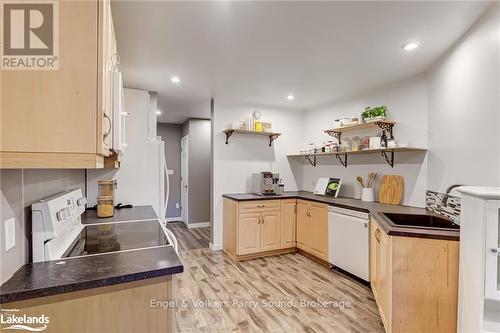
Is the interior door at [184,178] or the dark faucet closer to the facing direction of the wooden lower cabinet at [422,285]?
the interior door

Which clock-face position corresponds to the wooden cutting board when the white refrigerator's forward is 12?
The wooden cutting board is roughly at 1 o'clock from the white refrigerator.

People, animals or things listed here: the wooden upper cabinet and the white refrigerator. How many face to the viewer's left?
0

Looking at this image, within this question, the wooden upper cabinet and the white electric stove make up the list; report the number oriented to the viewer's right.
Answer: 2

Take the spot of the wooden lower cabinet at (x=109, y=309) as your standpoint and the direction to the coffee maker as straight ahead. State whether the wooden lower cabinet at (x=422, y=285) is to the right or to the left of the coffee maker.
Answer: right

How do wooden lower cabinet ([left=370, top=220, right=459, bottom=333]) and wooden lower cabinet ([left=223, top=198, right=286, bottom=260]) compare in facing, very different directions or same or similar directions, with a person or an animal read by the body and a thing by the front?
very different directions

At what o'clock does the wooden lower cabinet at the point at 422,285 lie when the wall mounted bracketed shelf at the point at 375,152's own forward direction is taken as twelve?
The wooden lower cabinet is roughly at 10 o'clock from the wall mounted bracketed shelf.

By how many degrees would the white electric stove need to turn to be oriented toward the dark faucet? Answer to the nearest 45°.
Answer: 0° — it already faces it

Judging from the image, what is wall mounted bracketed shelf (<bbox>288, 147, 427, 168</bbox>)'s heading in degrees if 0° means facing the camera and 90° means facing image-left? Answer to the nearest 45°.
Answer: approximately 45°

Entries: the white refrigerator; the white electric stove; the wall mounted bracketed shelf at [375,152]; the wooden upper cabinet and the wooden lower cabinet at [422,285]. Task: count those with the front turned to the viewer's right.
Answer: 3

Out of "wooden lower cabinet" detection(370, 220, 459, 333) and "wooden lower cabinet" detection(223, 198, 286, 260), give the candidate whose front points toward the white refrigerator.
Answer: "wooden lower cabinet" detection(370, 220, 459, 333)

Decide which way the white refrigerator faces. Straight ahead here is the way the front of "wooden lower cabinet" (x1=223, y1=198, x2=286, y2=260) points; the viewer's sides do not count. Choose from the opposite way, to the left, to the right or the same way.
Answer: to the left

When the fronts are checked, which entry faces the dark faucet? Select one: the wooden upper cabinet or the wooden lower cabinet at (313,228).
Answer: the wooden upper cabinet

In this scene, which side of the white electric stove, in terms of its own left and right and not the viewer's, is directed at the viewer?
right

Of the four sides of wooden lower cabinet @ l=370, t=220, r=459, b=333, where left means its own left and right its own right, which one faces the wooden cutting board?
right
